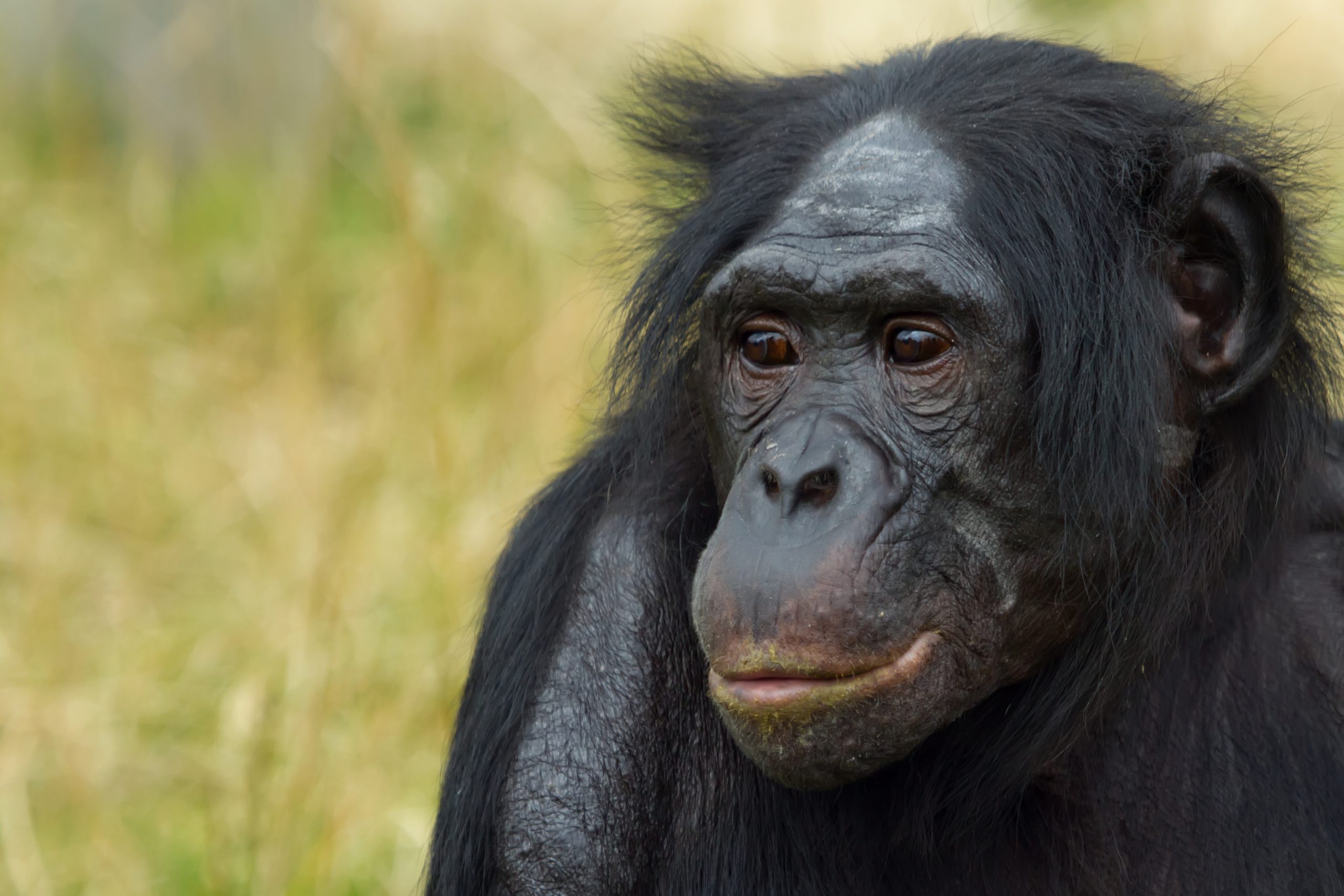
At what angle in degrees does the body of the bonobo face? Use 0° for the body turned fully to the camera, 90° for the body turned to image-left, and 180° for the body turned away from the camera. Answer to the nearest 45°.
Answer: approximately 45°
